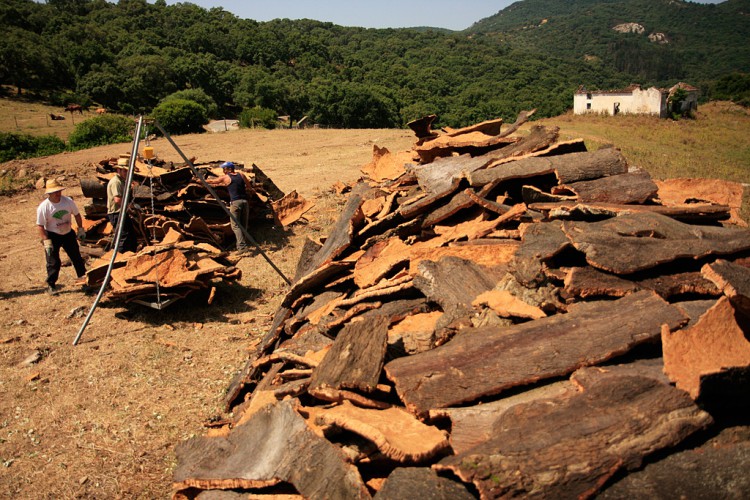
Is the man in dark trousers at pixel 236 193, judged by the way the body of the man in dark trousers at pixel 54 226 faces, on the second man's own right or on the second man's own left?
on the second man's own left

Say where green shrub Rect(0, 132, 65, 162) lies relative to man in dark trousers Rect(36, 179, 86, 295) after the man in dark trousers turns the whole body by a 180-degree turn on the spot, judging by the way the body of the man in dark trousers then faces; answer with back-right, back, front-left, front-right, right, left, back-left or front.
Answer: front-right

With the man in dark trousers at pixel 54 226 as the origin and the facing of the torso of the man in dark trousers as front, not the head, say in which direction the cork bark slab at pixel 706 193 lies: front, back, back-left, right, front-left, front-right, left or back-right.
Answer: front

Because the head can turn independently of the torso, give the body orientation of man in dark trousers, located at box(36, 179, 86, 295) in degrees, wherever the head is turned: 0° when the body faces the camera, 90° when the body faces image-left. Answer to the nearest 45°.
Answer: approximately 315°

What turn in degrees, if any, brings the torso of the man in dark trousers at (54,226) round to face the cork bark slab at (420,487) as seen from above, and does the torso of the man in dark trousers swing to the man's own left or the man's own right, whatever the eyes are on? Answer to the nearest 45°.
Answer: approximately 45° to the man's own right

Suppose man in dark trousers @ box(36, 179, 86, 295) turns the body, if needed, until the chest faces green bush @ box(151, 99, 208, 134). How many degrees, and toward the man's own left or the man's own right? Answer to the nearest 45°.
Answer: approximately 135° to the man's own left

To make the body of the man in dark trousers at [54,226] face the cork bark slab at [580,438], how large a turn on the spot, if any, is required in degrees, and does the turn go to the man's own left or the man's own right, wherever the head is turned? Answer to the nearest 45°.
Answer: approximately 45° to the man's own right

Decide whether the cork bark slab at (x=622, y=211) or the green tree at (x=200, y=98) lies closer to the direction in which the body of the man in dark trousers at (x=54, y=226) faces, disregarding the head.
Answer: the cork bark slab

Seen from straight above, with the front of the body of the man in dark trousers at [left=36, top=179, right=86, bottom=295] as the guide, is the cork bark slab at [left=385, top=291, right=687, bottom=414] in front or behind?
in front

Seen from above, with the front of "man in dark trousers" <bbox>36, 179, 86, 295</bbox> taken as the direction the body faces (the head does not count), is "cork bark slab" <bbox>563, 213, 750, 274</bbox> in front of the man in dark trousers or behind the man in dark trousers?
in front

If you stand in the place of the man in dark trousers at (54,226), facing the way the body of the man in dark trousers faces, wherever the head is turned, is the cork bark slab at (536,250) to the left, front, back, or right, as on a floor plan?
front

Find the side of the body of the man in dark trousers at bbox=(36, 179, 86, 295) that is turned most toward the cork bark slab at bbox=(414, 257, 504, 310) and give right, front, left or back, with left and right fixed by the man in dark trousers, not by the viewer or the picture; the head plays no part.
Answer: front

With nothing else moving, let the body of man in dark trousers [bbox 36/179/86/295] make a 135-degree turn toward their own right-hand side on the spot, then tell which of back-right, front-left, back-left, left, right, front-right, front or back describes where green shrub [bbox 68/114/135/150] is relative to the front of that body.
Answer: right

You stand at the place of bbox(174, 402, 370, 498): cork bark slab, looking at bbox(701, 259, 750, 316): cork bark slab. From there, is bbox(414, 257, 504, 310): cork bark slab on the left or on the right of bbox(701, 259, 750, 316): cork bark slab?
left
